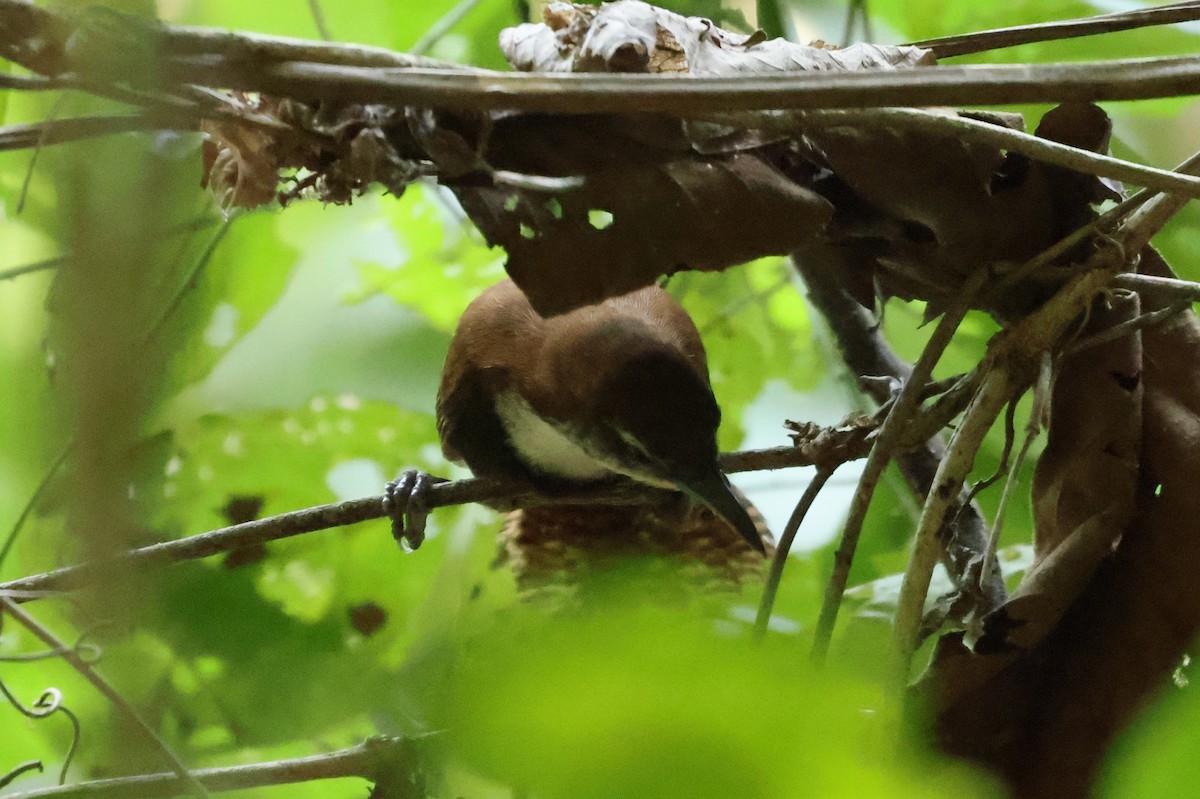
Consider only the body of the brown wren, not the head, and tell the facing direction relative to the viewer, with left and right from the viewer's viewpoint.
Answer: facing the viewer and to the right of the viewer
